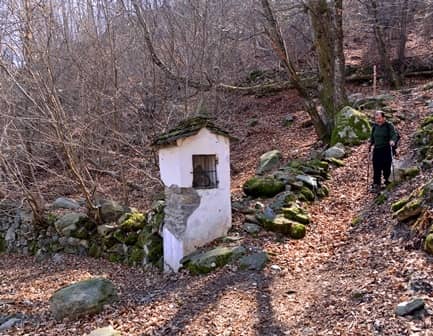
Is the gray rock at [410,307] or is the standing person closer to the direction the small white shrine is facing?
the gray rock

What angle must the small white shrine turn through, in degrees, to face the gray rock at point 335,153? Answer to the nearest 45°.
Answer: approximately 90° to its left

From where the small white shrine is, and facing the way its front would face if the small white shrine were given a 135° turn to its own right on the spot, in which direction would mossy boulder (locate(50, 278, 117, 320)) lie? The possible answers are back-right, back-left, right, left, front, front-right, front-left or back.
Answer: front-left

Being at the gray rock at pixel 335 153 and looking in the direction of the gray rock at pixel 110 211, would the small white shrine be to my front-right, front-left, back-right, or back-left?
front-left

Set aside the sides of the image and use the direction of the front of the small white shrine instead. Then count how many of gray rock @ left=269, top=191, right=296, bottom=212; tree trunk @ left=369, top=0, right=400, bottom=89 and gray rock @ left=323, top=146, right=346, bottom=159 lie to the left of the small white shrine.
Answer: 3

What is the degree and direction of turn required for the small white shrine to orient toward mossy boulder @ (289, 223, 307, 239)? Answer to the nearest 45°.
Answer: approximately 45° to its left

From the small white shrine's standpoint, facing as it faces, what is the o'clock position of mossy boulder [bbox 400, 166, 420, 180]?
The mossy boulder is roughly at 10 o'clock from the small white shrine.

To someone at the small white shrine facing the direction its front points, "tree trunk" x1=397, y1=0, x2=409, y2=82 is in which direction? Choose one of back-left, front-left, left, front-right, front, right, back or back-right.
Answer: left

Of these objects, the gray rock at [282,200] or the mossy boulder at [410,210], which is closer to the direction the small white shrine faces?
the mossy boulder

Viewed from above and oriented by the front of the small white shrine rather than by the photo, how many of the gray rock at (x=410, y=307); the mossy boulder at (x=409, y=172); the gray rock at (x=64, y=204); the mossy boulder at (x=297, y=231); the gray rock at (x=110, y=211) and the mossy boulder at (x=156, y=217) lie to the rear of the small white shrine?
3

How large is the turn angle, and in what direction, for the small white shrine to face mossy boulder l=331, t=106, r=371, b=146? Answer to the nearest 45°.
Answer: approximately 90° to its left

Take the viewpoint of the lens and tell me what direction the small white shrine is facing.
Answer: facing the viewer and to the right of the viewer

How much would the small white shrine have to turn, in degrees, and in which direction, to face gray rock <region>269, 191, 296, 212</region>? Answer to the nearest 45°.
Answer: approximately 90° to its left
